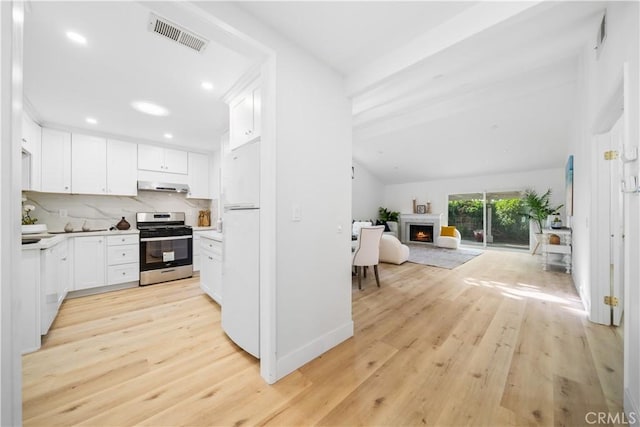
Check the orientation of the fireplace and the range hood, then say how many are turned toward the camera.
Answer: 2

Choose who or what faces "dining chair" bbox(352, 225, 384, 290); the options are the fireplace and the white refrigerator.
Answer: the fireplace

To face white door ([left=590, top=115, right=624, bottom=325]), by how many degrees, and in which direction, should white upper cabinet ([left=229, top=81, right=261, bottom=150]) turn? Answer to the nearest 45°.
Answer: approximately 135° to its left

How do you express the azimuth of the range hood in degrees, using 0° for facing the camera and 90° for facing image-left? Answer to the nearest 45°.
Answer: approximately 0°

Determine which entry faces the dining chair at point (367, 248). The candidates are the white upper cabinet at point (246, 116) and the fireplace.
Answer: the fireplace

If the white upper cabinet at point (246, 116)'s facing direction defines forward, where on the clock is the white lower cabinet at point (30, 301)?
The white lower cabinet is roughly at 2 o'clock from the white upper cabinet.

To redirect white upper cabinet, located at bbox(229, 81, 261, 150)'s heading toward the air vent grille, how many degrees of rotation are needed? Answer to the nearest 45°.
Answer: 0° — it already faces it

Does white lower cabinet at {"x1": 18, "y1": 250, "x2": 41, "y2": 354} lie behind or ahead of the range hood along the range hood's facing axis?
ahead

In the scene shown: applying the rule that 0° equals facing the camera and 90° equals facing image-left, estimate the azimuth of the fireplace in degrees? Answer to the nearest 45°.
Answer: approximately 0°

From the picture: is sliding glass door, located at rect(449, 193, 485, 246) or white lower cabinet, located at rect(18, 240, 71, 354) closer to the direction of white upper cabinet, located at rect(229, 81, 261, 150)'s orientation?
the white lower cabinet
